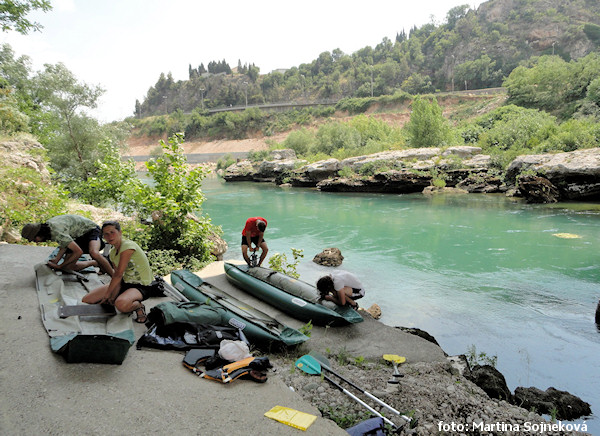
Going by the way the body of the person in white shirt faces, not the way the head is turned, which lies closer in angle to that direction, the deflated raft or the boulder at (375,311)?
the deflated raft

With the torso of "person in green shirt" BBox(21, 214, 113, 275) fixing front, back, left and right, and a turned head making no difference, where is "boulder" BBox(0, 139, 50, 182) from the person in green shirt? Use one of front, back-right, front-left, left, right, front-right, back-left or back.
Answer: right

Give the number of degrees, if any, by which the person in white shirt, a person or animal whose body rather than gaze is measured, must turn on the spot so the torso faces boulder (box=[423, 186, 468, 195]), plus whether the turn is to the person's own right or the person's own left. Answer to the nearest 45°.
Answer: approximately 90° to the person's own right

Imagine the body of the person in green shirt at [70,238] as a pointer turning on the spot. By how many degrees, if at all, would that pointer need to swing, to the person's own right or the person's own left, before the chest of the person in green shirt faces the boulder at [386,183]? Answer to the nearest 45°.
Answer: approximately 135° to the person's own right

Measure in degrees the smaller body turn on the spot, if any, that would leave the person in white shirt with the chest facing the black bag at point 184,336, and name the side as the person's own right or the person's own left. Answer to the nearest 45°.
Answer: approximately 45° to the person's own left

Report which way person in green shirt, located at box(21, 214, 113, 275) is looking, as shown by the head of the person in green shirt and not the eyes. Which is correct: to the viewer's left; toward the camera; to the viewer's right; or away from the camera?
to the viewer's left

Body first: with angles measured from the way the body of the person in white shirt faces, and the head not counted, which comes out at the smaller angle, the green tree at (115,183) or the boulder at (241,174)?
the green tree

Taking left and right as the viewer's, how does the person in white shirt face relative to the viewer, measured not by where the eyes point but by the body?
facing to the left of the viewer

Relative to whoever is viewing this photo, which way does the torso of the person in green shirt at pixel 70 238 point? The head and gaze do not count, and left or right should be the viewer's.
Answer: facing to the left of the viewer

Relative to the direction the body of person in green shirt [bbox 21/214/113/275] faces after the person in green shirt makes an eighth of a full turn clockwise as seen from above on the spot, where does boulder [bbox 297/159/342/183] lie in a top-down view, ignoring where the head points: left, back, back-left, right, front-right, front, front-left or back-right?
right
